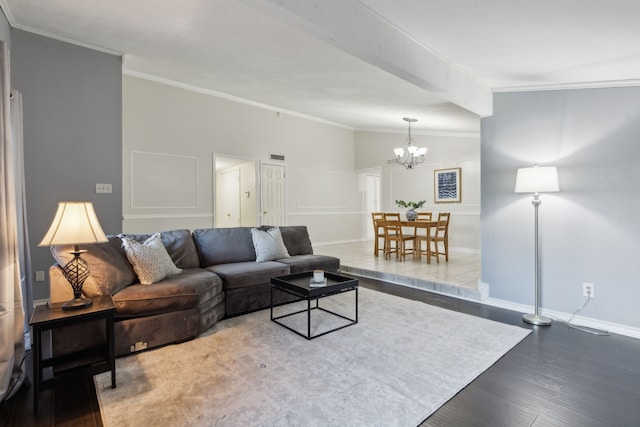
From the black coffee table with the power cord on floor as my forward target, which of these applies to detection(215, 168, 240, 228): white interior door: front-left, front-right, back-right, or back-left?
back-left

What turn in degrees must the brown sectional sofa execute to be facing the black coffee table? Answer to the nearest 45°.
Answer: approximately 45° to its left

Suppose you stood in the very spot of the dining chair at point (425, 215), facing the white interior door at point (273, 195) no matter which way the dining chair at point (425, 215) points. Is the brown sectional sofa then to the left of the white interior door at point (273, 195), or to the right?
left

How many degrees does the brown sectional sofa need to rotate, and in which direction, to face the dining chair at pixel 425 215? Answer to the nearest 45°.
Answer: approximately 90° to its left

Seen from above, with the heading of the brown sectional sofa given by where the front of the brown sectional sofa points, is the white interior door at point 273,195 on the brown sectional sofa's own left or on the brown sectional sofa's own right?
on the brown sectional sofa's own left

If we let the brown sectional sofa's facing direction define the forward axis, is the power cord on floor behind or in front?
in front

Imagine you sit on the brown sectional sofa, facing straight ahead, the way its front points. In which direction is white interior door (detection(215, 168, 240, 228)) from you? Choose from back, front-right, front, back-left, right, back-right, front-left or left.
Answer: back-left

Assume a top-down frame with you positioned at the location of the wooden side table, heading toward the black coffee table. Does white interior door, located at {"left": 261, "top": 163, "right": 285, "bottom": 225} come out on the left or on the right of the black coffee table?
left

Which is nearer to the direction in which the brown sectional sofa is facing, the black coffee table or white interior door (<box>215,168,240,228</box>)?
the black coffee table

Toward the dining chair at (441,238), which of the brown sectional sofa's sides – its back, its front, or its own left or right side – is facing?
left

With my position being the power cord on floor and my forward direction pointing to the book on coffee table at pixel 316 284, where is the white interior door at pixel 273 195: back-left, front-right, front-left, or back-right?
front-right

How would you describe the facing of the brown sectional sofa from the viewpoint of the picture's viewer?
facing the viewer and to the right of the viewer
